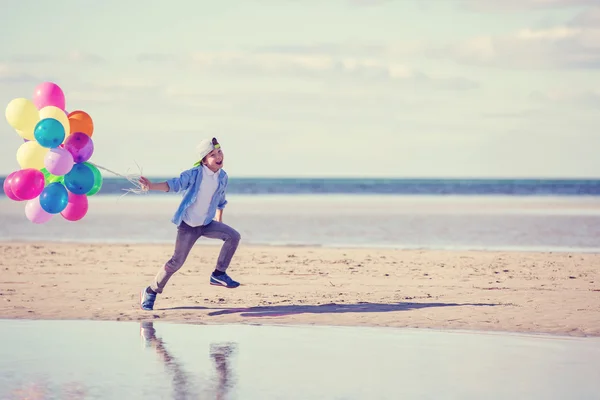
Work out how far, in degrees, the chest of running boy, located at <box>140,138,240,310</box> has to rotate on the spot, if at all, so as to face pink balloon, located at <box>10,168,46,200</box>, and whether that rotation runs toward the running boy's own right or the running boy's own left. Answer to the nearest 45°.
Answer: approximately 135° to the running boy's own right

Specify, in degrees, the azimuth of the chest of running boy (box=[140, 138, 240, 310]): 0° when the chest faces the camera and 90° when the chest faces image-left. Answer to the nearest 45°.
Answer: approximately 315°

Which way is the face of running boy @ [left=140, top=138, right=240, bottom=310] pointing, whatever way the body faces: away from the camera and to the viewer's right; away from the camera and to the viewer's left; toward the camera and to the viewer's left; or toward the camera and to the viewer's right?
toward the camera and to the viewer's right

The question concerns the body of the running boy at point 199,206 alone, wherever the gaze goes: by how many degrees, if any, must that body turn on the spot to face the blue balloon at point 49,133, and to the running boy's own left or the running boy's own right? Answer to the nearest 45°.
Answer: approximately 135° to the running boy's own right
